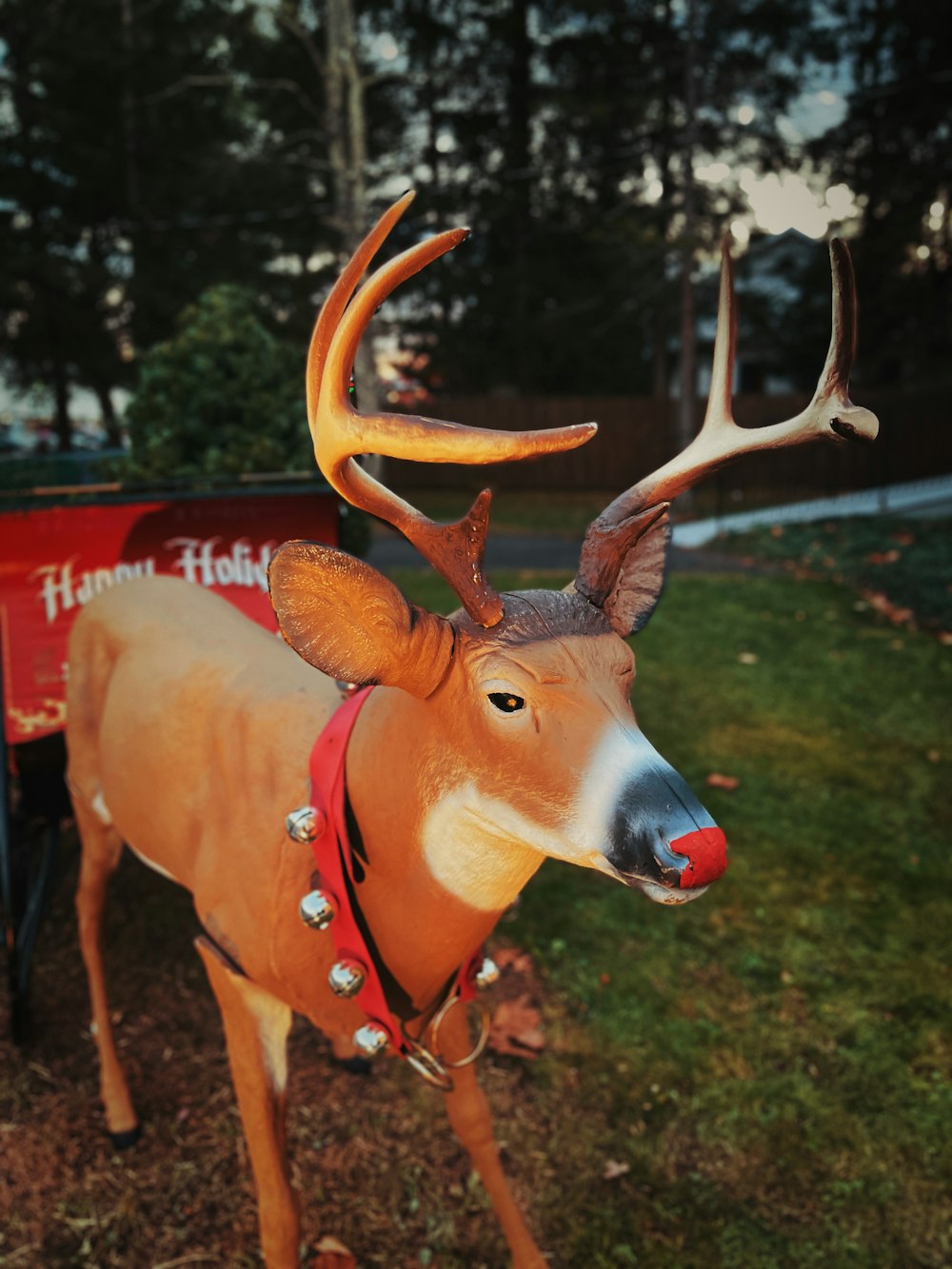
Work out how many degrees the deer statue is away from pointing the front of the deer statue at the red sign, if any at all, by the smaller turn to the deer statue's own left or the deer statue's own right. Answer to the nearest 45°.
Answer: approximately 180°

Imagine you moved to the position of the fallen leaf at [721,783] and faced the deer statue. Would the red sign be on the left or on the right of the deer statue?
right

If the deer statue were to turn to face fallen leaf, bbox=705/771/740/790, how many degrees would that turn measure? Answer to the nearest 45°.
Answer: approximately 90° to its left

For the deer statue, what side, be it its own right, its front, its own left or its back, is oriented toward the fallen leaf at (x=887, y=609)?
left

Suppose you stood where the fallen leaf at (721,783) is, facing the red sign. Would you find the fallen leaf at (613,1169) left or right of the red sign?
left

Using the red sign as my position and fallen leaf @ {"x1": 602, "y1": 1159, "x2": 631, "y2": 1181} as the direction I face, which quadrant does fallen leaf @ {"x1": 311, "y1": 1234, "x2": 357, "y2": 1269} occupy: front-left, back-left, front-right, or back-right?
front-right

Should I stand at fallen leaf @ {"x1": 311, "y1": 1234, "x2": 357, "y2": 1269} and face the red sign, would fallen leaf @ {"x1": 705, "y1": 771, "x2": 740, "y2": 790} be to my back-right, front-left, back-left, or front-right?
front-right

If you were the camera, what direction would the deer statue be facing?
facing the viewer and to the right of the viewer
